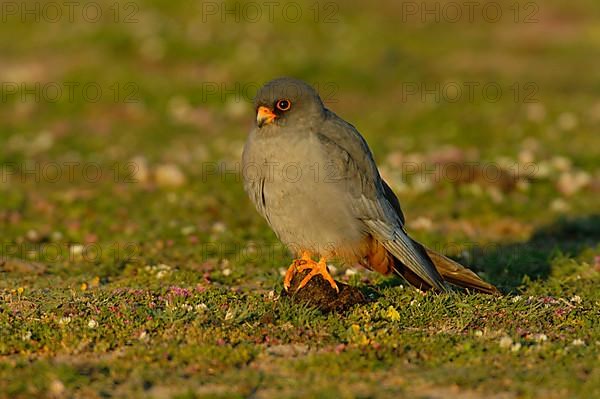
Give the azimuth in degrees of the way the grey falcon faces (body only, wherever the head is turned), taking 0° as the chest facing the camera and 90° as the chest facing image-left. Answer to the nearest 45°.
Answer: approximately 45°
